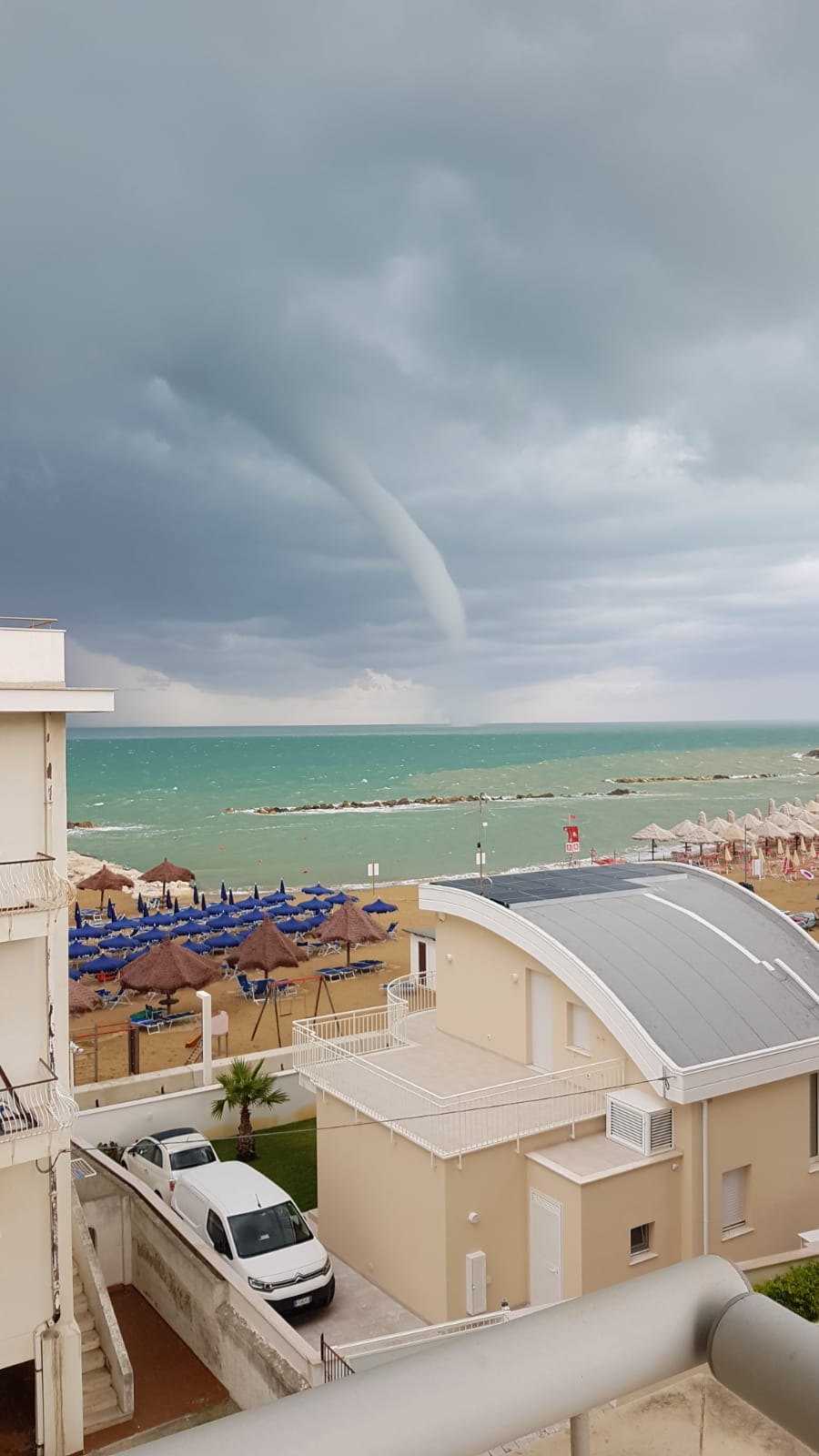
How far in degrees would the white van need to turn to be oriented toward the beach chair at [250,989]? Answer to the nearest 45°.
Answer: approximately 135° to its left

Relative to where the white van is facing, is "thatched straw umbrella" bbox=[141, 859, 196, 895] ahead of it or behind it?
behind

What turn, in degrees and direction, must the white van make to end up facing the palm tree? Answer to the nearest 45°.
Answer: approximately 135° to its left

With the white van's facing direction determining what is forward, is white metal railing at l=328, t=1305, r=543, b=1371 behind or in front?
in front

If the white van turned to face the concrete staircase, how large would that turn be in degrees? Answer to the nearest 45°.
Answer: approximately 90° to its right

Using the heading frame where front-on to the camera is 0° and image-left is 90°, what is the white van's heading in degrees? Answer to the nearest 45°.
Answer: approximately 315°

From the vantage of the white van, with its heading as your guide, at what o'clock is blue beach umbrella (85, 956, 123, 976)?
The blue beach umbrella is roughly at 7 o'clock from the white van.

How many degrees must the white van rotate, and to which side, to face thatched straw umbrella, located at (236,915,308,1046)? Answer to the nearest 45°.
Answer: approximately 135° to its left

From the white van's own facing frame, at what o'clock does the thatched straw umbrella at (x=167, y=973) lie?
The thatched straw umbrella is roughly at 7 o'clock from the white van.

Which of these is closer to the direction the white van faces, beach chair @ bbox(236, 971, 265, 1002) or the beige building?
the beige building
